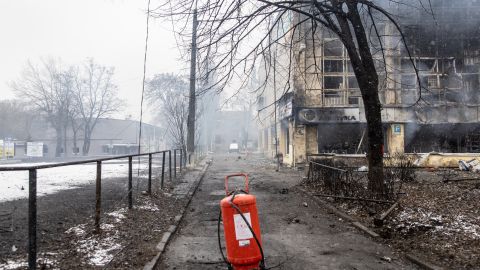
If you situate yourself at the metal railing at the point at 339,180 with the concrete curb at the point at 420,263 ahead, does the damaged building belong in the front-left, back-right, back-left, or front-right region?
back-left

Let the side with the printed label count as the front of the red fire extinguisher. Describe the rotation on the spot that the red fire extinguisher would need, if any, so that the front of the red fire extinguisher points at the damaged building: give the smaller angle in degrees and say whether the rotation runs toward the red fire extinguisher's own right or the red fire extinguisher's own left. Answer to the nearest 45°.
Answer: approximately 135° to the red fire extinguisher's own left

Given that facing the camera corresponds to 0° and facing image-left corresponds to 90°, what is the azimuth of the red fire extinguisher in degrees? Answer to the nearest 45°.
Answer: approximately 0°

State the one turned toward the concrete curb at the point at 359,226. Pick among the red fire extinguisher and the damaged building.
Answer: the damaged building

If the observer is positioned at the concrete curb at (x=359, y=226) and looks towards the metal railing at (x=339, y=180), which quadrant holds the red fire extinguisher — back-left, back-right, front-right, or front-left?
back-left

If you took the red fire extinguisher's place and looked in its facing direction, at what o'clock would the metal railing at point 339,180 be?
The metal railing is roughly at 7 o'clock from the red fire extinguisher.

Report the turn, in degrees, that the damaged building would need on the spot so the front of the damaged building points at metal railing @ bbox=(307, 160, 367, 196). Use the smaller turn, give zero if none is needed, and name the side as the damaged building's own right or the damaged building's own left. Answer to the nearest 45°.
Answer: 0° — it already faces it
